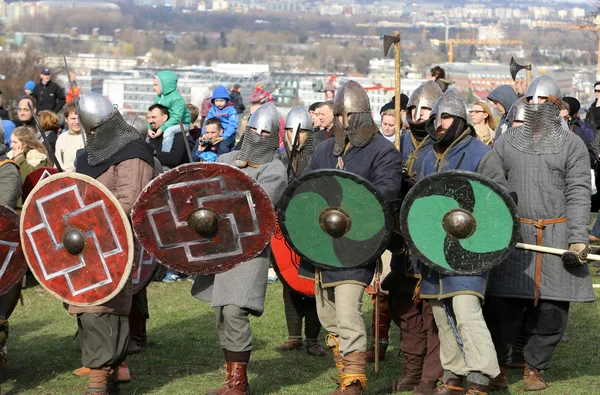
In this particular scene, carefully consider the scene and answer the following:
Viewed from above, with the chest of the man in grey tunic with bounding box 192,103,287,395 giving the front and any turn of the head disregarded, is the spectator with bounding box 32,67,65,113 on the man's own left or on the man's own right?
on the man's own right

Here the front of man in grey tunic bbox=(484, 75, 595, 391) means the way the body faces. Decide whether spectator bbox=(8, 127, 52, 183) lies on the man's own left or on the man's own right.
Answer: on the man's own right

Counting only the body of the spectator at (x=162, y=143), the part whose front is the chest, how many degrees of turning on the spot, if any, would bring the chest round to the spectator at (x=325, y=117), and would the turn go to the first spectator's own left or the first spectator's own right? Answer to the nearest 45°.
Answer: approximately 90° to the first spectator's own left
